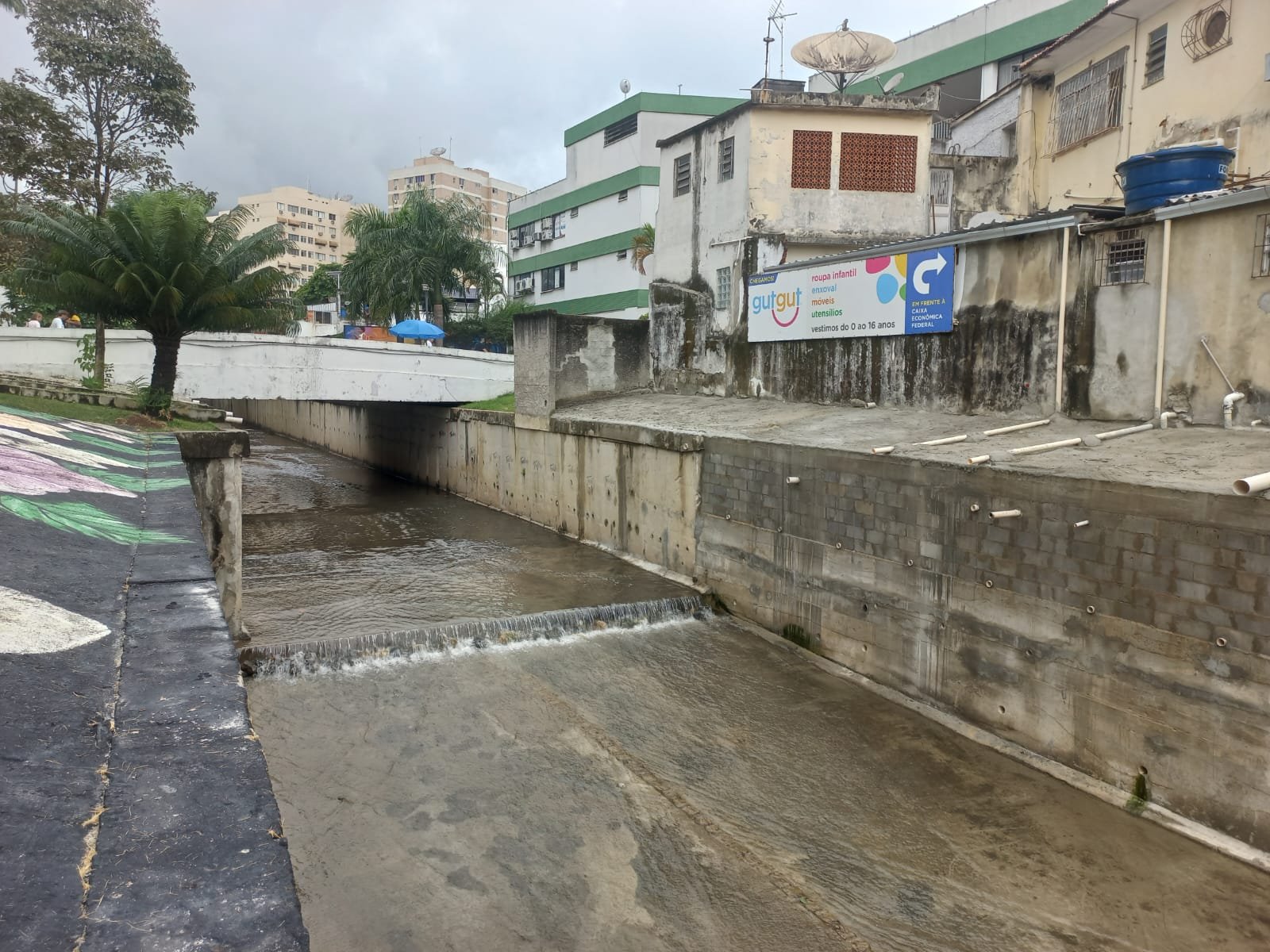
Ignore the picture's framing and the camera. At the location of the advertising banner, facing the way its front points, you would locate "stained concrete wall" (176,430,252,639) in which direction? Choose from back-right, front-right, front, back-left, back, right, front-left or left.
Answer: front

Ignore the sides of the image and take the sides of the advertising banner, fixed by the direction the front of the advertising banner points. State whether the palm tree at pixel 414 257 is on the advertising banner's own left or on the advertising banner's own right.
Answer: on the advertising banner's own right

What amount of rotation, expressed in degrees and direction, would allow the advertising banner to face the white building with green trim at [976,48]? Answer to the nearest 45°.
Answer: approximately 135° to its right

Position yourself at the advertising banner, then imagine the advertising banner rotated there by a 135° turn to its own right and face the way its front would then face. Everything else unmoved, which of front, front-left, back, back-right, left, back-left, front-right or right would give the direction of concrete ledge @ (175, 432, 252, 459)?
back-left

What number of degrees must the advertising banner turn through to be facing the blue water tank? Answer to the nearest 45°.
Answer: approximately 90° to its left

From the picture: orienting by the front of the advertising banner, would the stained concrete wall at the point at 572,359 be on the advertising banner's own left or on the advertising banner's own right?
on the advertising banner's own right

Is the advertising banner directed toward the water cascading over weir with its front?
yes

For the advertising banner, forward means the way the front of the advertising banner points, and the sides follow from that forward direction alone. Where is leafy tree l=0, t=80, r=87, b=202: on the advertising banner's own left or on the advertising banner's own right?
on the advertising banner's own right

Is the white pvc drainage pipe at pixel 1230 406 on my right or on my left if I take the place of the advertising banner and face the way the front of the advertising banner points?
on my left

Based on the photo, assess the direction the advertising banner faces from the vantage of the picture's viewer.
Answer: facing the viewer and to the left of the viewer

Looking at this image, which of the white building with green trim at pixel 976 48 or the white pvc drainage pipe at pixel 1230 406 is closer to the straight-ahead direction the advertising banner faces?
the white pvc drainage pipe

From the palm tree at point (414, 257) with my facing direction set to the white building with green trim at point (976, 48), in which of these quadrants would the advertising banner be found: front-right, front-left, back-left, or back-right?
front-right
